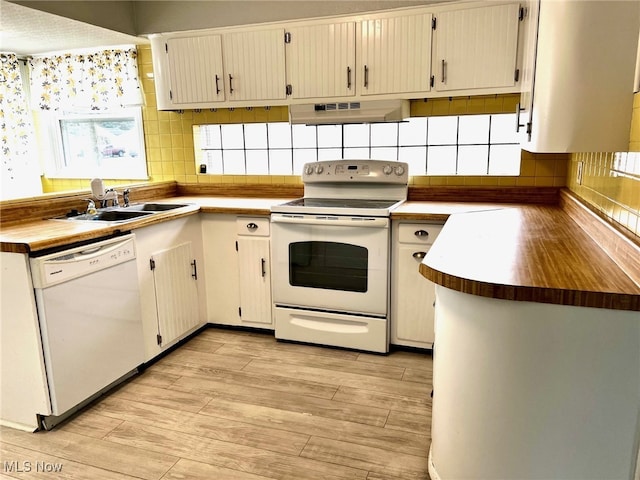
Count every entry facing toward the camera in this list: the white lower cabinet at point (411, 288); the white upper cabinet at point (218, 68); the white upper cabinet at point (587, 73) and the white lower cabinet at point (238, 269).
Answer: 3

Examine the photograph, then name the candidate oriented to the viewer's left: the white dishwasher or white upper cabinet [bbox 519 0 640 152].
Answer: the white upper cabinet

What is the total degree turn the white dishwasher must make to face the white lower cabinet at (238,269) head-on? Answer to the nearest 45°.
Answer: approximately 90° to its left

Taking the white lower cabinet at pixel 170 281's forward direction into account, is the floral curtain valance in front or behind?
behind

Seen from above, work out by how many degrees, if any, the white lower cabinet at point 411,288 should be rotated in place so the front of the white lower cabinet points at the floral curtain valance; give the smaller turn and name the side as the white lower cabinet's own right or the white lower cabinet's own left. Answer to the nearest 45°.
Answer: approximately 90° to the white lower cabinet's own right

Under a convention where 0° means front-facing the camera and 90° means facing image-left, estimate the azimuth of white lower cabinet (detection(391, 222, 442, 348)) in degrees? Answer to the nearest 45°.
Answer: approximately 0°

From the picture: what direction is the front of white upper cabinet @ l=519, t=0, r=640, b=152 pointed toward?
to the viewer's left
